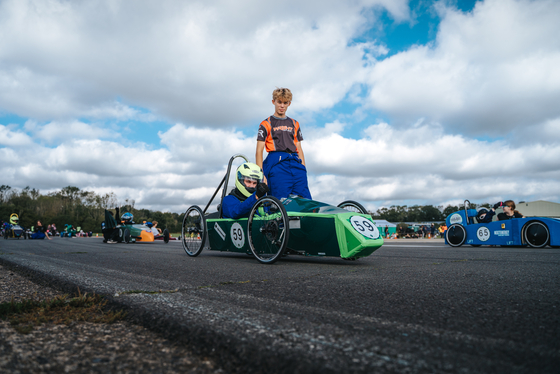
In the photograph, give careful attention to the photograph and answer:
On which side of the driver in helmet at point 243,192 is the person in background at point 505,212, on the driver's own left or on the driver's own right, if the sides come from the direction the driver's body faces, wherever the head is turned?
on the driver's own left

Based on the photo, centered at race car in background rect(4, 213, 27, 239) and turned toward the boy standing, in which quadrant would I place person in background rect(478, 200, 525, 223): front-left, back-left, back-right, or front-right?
front-left

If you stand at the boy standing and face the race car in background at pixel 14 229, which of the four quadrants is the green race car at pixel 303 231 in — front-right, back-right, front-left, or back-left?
back-left

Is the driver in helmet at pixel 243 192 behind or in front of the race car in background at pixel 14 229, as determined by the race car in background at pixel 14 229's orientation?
in front

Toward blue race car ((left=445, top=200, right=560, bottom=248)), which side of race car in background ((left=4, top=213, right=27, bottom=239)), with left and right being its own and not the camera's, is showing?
front

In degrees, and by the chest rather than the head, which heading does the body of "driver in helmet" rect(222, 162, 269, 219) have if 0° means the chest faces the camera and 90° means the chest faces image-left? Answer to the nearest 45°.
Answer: approximately 315°

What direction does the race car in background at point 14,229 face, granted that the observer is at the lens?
facing the viewer and to the right of the viewer

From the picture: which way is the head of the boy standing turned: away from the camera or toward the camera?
toward the camera

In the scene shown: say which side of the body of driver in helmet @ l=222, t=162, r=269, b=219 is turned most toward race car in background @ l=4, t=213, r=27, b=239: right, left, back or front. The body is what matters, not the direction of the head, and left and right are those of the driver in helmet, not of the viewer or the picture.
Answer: back
